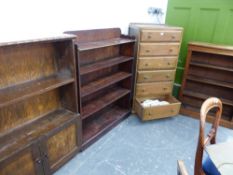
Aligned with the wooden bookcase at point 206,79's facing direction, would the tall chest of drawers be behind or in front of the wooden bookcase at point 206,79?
in front

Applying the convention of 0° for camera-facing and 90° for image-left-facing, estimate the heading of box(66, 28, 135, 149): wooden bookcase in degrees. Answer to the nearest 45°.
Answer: approximately 315°

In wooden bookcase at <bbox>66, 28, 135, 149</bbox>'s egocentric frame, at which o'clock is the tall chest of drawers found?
The tall chest of drawers is roughly at 10 o'clock from the wooden bookcase.

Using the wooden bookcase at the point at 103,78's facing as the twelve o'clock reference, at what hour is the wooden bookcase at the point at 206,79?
the wooden bookcase at the point at 206,79 is roughly at 10 o'clock from the wooden bookcase at the point at 103,78.

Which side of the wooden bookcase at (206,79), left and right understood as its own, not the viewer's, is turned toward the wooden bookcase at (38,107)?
front

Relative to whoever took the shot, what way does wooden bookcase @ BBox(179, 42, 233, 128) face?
facing the viewer and to the left of the viewer

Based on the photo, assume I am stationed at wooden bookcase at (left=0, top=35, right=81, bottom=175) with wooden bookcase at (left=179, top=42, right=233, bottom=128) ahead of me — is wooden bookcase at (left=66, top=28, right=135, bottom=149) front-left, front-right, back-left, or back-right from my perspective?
front-left

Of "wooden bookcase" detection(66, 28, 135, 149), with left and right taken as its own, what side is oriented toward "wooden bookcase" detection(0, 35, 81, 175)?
right

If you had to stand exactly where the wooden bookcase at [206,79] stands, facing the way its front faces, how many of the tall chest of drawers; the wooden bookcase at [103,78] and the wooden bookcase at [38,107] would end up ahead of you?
3

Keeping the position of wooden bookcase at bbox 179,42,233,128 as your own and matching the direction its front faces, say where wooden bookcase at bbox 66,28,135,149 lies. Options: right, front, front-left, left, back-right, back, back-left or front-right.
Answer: front

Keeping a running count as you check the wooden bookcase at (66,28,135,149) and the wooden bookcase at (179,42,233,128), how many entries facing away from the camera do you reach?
0

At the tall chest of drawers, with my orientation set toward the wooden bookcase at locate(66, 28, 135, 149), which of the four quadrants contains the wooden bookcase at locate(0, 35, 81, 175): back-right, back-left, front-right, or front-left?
front-left
